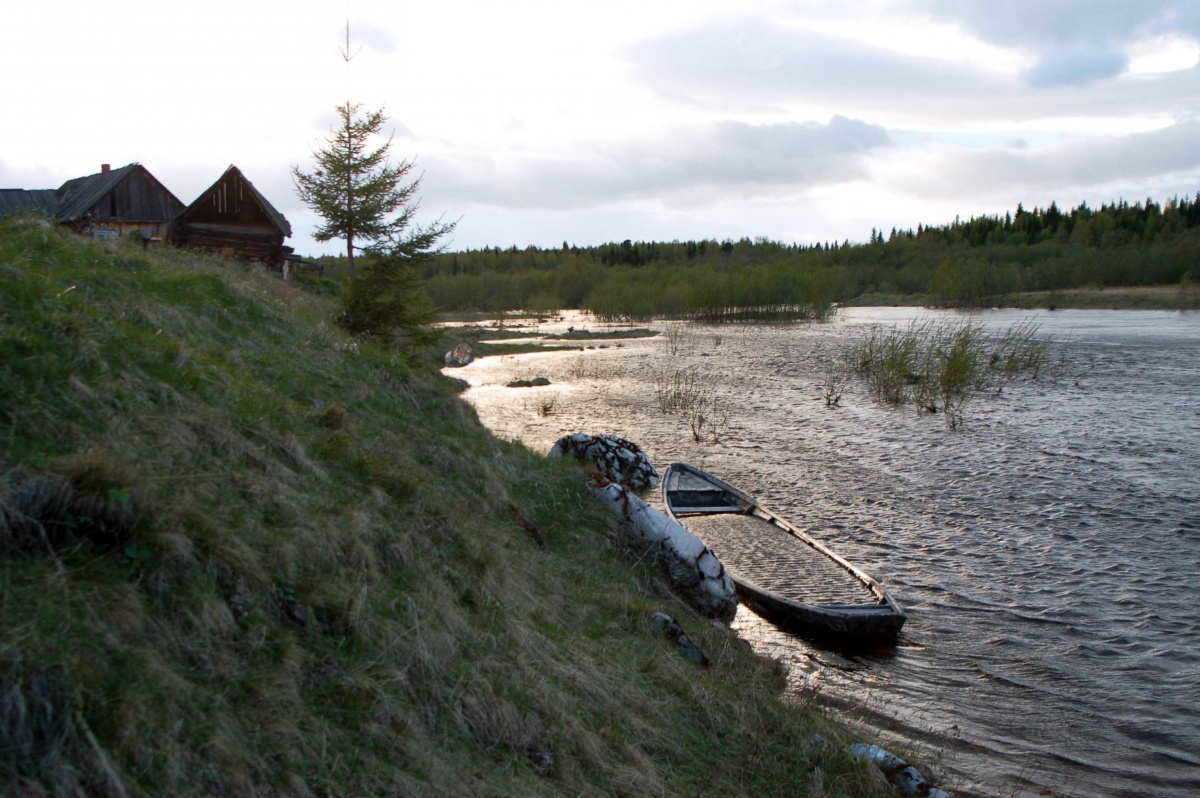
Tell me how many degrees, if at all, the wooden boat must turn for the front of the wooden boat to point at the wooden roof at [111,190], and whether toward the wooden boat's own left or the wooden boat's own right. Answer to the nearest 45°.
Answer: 0° — it already faces it

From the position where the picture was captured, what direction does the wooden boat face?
facing away from the viewer and to the left of the viewer
